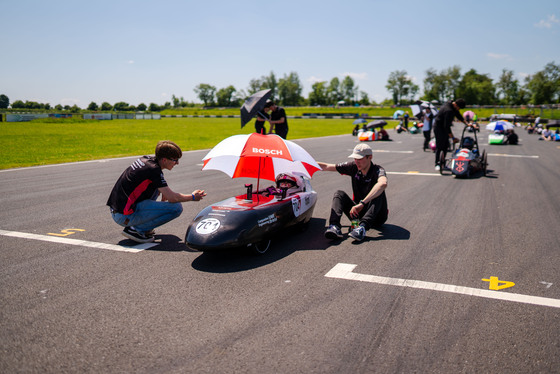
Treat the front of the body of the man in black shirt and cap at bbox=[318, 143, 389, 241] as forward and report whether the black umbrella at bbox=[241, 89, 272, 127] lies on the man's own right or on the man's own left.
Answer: on the man's own right

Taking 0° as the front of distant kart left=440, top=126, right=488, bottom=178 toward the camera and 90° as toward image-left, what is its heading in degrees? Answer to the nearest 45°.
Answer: approximately 0°

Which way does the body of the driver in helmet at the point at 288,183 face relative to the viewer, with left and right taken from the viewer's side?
facing the viewer and to the left of the viewer

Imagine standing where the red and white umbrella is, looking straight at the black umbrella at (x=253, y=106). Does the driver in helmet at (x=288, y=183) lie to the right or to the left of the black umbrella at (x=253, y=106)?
right

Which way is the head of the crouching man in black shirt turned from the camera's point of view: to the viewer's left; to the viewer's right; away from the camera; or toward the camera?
to the viewer's right

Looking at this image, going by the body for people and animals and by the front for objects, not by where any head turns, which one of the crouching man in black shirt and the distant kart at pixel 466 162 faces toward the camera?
the distant kart

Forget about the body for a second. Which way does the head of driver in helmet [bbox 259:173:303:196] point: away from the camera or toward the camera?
toward the camera

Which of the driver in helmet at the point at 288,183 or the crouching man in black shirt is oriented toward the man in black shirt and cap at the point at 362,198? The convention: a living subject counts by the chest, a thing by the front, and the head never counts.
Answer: the crouching man in black shirt

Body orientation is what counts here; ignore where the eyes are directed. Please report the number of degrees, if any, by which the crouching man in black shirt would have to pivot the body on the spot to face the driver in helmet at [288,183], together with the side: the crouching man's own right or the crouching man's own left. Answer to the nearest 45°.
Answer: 0° — they already face them

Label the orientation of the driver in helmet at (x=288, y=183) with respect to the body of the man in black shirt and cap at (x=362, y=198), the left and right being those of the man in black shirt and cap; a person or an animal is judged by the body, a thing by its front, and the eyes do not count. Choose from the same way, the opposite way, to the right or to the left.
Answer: the same way

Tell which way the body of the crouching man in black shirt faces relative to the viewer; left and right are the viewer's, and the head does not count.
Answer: facing to the right of the viewer

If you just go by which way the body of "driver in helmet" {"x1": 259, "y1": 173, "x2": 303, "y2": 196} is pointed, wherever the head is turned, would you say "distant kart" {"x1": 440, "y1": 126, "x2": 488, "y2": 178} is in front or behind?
behind

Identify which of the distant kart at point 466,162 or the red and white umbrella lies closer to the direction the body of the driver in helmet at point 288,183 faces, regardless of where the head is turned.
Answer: the red and white umbrella

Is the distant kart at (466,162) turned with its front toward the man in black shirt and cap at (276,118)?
no

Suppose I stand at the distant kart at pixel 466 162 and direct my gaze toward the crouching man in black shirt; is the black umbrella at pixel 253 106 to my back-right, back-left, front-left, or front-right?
front-right

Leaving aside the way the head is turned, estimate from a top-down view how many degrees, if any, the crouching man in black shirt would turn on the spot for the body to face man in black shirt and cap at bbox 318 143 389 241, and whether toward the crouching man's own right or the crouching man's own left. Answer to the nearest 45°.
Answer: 0° — they already face them

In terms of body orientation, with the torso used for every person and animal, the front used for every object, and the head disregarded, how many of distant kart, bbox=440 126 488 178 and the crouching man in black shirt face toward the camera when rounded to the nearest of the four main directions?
1

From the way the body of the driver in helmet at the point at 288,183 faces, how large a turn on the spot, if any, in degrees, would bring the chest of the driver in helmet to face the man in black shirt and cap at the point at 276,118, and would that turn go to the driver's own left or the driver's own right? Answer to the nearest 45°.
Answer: approximately 135° to the driver's own right
